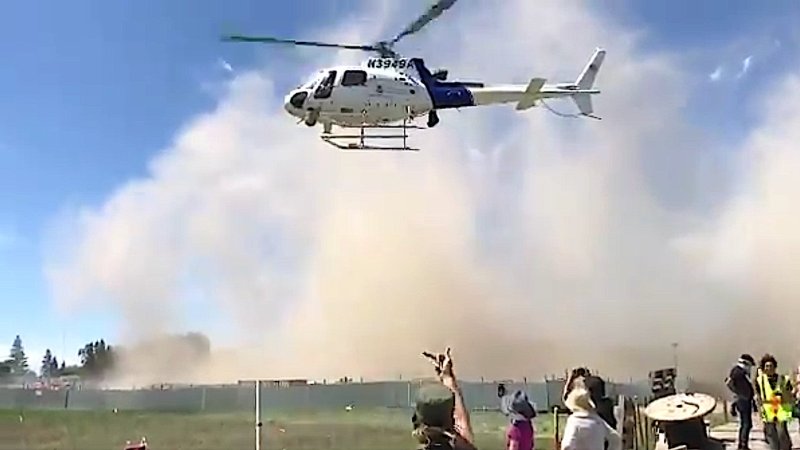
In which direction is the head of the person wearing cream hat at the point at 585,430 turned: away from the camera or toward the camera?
away from the camera

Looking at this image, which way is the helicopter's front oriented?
to the viewer's left

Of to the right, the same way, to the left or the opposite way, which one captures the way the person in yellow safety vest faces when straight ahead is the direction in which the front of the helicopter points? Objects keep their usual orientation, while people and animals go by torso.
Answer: to the left

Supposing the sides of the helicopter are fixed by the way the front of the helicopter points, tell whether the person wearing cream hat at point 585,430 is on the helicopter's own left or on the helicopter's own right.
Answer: on the helicopter's own left

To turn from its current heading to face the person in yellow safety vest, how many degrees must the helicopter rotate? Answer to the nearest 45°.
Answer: approximately 90° to its left

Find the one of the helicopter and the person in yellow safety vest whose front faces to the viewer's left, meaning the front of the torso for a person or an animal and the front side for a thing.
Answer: the helicopter

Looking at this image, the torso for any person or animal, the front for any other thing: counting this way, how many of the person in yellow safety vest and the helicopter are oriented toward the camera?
1

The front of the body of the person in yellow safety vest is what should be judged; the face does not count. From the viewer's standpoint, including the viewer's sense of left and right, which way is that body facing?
facing the viewer
